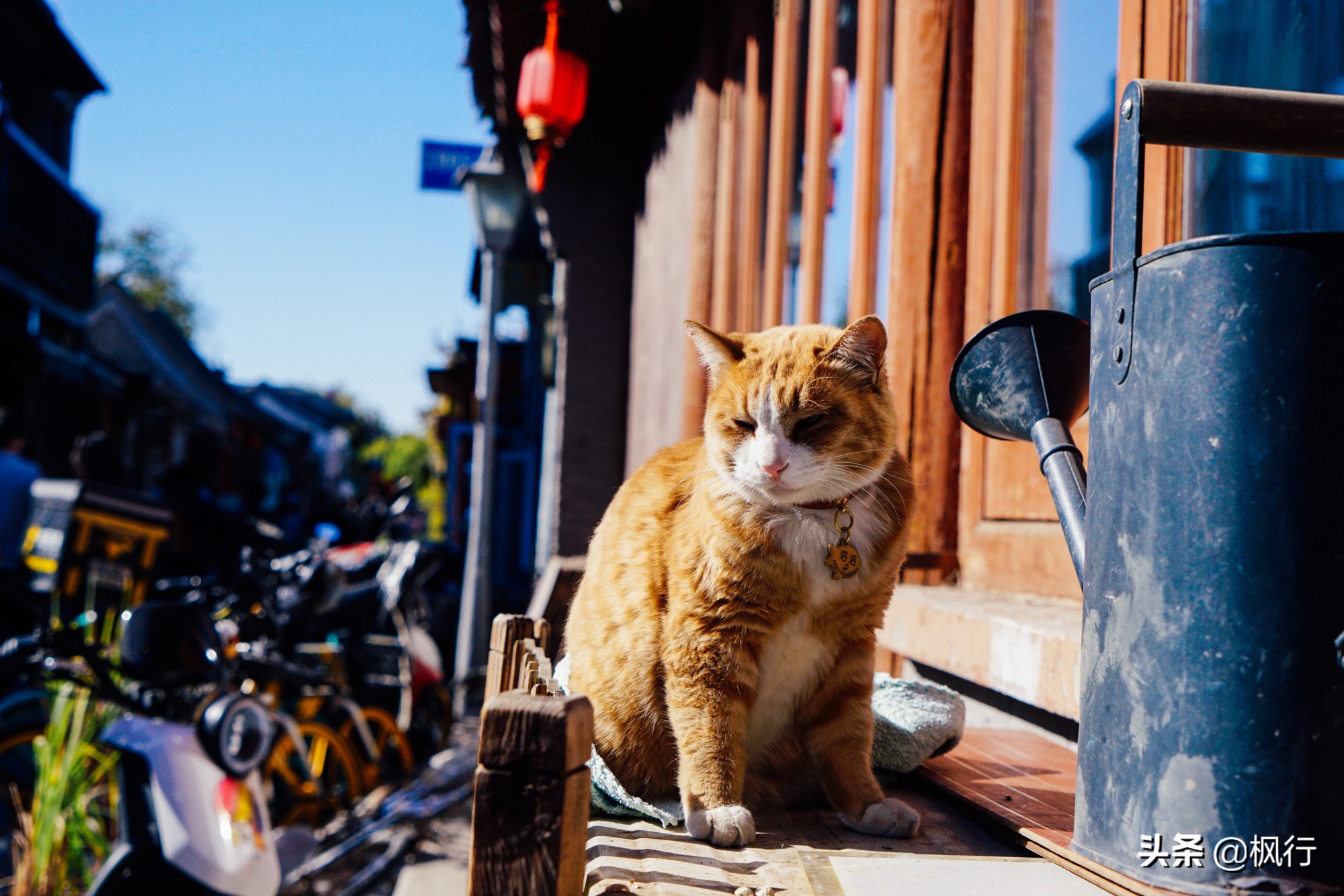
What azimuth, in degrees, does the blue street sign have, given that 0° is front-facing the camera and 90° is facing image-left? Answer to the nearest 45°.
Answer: approximately 0°

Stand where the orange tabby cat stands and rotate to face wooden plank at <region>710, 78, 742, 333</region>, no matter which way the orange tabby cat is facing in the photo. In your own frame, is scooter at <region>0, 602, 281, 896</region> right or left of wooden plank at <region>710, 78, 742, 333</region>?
left

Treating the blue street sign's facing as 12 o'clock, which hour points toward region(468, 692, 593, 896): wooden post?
The wooden post is roughly at 12 o'clock from the blue street sign.

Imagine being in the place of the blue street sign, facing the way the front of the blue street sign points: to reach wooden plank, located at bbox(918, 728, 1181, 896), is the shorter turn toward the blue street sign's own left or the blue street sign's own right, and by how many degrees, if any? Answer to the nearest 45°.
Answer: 0° — it already faces it

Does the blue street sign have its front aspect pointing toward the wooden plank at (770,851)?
yes

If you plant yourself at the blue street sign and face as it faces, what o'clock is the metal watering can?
The metal watering can is roughly at 12 o'clock from the blue street sign.
